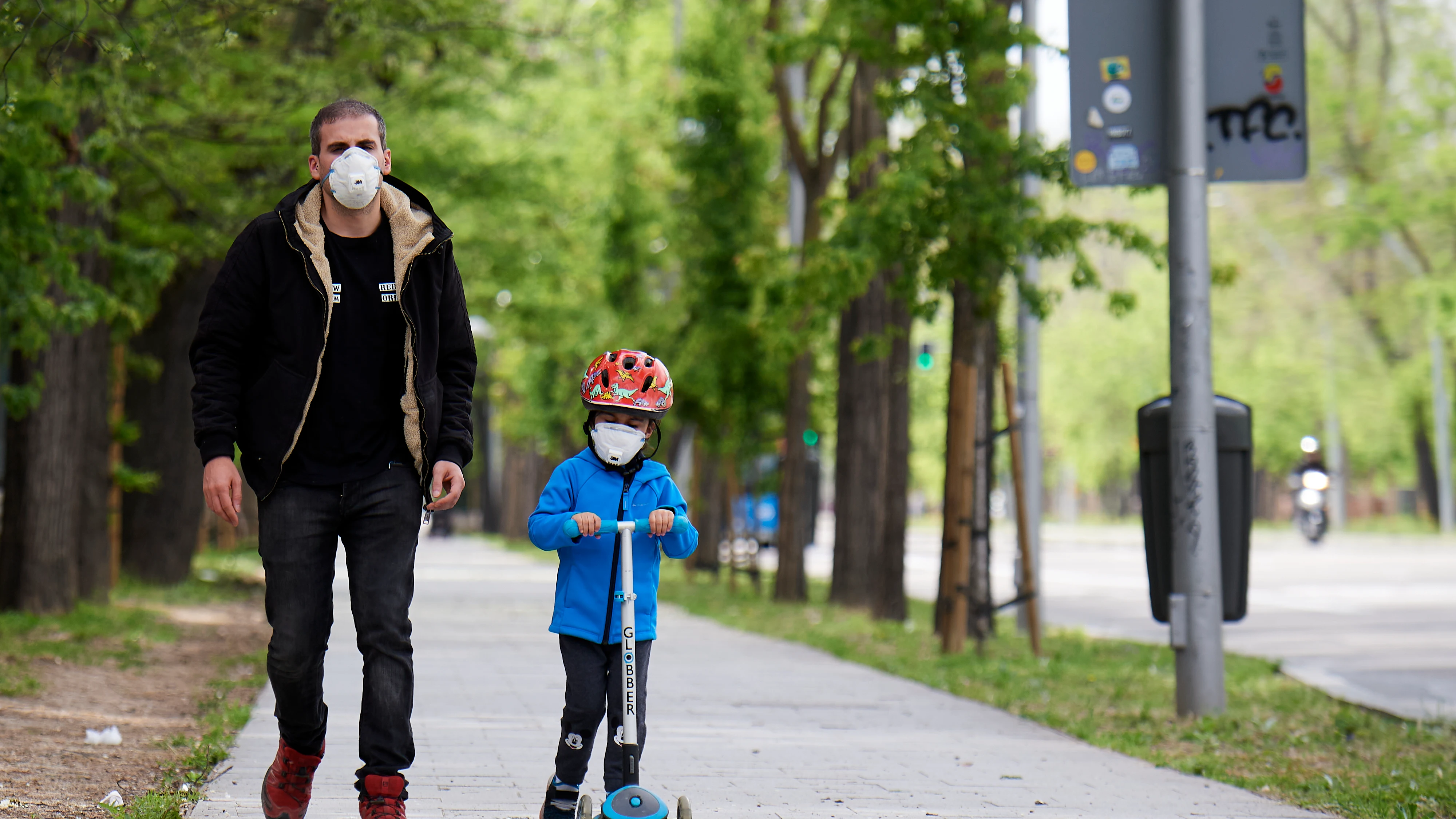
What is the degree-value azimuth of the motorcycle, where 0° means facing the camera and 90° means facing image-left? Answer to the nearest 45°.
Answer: approximately 0°

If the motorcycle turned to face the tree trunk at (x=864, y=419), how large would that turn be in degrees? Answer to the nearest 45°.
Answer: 0° — it already faces it

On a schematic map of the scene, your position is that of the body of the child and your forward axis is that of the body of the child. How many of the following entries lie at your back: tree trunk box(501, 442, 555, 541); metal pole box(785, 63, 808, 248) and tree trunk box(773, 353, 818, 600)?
3

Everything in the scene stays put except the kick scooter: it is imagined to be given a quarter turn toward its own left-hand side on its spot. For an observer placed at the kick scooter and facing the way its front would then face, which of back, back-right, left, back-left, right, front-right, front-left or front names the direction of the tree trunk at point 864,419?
left

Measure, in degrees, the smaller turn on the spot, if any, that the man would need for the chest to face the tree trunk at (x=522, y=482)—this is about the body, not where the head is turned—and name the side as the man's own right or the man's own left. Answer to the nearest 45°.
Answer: approximately 180°
